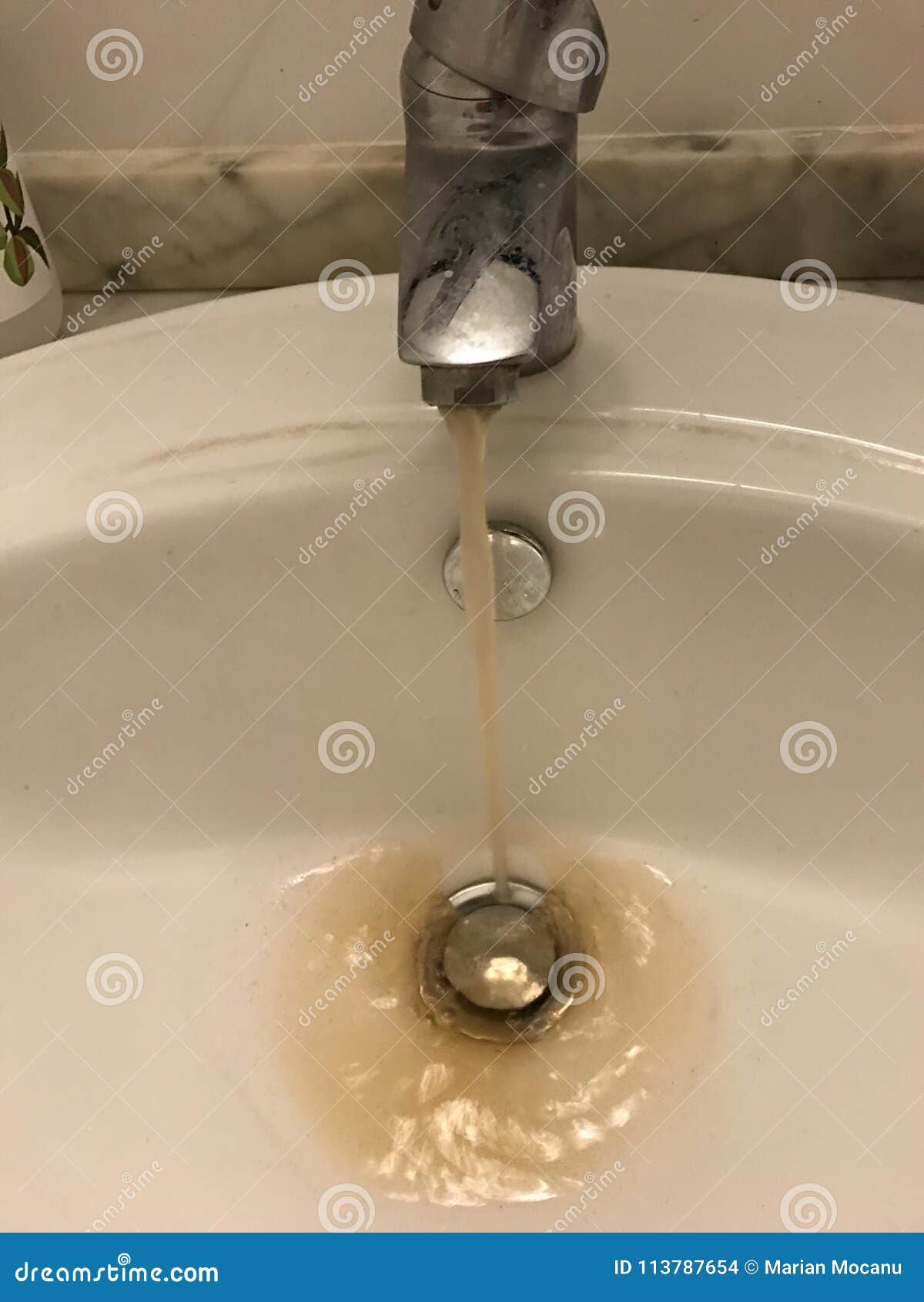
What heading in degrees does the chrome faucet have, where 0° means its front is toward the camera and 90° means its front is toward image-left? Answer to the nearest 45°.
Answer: approximately 0°
